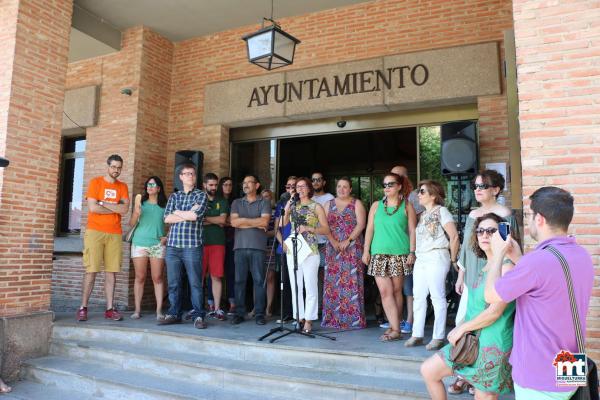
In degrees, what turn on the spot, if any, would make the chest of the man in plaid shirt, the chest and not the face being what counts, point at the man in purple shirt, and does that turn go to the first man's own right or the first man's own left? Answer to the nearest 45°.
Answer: approximately 45° to the first man's own left

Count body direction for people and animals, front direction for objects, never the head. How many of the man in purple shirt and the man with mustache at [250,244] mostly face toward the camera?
1

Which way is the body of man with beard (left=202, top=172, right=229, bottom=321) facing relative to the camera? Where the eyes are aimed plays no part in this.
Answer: toward the camera

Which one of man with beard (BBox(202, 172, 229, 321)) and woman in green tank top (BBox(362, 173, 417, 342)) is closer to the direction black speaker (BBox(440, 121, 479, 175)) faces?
the woman in green tank top

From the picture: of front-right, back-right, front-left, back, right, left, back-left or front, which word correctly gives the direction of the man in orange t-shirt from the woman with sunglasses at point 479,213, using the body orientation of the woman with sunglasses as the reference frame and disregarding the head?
front-right

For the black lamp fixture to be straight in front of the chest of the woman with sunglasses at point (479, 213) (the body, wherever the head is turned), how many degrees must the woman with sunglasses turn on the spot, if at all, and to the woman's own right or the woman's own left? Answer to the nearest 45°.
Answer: approximately 45° to the woman's own right

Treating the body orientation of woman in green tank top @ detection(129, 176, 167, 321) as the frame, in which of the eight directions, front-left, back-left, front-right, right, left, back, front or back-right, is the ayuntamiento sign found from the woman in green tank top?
left

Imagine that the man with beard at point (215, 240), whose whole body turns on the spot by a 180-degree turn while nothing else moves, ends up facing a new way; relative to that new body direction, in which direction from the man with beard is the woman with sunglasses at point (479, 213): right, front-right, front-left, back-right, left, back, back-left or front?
back-right

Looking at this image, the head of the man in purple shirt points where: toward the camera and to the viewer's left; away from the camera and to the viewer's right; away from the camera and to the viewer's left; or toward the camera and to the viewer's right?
away from the camera and to the viewer's left

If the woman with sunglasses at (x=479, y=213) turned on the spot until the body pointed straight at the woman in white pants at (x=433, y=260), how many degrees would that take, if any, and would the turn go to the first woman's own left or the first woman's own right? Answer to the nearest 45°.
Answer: approximately 90° to the first woman's own right

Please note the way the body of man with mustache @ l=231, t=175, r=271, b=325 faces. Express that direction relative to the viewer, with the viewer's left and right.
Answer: facing the viewer

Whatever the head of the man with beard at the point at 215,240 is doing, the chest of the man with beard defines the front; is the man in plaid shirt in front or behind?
in front

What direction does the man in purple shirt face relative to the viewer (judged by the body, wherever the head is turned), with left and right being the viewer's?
facing away from the viewer and to the left of the viewer
